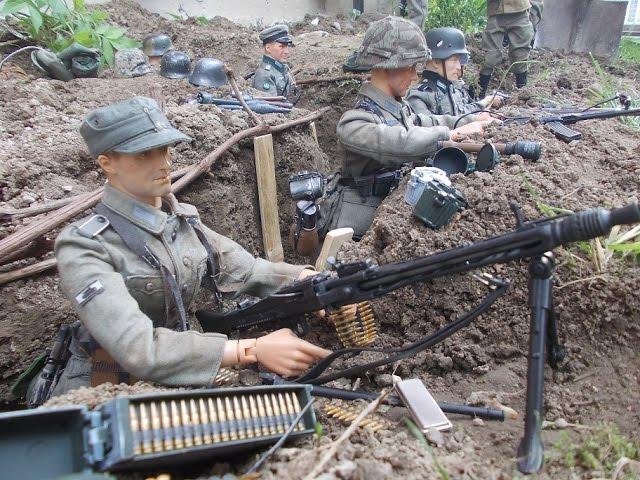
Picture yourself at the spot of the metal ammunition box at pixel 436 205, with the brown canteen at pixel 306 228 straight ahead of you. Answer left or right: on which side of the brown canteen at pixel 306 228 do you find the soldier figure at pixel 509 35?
right

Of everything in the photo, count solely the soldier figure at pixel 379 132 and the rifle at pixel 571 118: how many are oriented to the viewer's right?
2

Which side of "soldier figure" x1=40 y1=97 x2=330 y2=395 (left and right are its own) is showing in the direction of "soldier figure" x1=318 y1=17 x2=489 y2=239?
left

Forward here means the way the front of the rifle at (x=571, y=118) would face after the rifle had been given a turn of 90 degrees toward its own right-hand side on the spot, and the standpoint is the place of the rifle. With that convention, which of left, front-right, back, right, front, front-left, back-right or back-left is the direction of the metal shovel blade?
back

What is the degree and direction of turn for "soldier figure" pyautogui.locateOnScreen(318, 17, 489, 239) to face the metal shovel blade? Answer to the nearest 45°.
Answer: approximately 90° to its left

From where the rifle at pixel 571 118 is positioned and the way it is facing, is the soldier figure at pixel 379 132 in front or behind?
behind

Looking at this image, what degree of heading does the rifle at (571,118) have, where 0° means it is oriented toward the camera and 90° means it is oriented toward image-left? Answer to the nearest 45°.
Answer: approximately 270°

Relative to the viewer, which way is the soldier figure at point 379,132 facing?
to the viewer's right

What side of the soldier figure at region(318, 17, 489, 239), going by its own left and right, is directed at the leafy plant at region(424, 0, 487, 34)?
left

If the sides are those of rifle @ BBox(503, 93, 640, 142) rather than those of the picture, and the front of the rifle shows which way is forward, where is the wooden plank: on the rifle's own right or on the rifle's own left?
on the rifle's own right

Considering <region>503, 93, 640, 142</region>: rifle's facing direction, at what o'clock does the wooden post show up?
The wooden post is roughly at 6 o'clock from the rifle.
